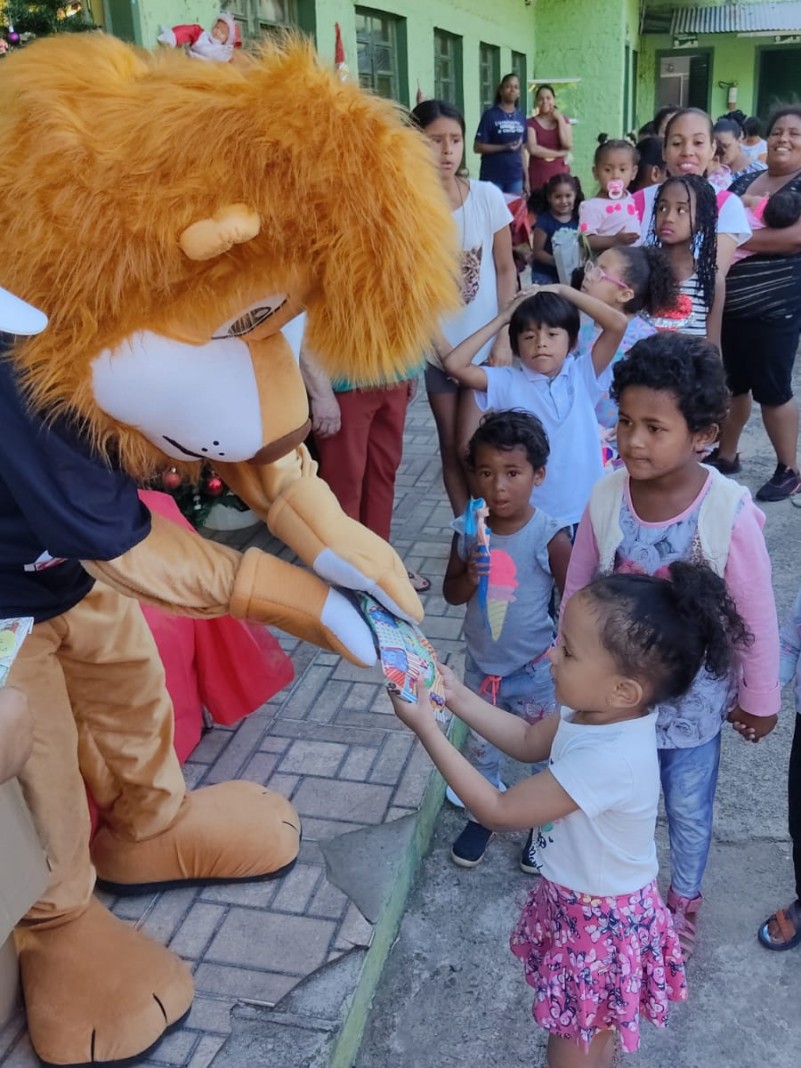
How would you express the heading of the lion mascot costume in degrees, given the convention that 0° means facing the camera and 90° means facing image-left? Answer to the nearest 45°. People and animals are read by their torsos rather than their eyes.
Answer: approximately 270°

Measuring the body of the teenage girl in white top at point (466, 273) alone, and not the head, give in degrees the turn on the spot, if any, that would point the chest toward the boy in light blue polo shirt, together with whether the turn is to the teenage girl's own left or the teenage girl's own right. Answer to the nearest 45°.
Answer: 0° — they already face them

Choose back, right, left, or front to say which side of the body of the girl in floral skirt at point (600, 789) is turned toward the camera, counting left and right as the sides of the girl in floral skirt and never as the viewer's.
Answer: left

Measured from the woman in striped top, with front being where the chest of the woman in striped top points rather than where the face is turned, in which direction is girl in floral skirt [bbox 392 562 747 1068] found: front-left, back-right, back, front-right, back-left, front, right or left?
front-left

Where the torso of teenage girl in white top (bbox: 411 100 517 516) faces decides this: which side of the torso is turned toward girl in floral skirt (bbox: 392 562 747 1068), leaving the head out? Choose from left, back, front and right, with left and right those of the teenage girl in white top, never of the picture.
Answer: front

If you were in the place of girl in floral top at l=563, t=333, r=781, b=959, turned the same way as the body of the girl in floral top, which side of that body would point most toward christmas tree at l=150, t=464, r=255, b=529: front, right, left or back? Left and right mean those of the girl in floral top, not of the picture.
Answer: right

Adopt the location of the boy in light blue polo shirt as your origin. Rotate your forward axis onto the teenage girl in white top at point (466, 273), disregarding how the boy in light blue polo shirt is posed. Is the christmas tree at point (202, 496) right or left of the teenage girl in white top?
left

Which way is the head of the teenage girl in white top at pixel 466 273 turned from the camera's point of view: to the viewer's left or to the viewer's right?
to the viewer's left
